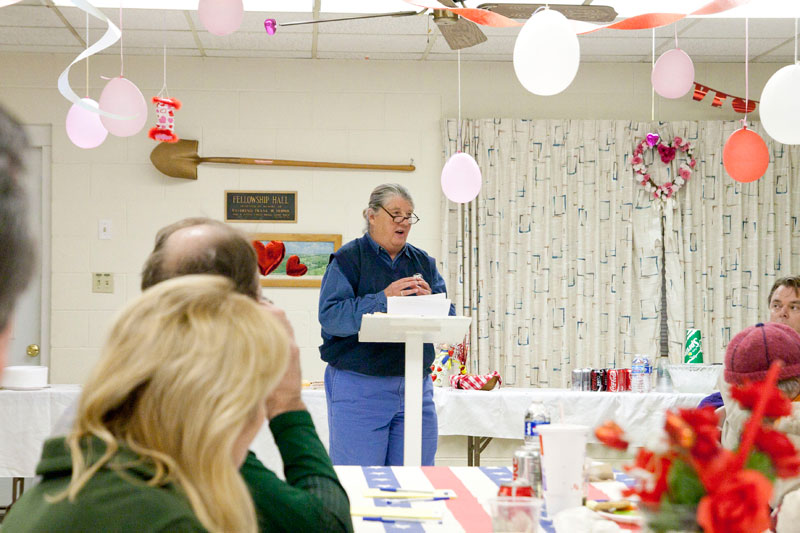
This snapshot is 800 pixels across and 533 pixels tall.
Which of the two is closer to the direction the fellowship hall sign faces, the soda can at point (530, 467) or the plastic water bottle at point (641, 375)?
the soda can

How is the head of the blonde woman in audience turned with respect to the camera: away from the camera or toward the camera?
away from the camera

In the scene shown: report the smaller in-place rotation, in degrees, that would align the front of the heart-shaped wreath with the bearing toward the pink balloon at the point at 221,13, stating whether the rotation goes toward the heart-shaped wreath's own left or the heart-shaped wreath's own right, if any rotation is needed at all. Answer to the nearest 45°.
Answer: approximately 45° to the heart-shaped wreath's own right

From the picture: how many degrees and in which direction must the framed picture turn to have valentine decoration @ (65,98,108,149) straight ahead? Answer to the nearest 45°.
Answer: approximately 45° to its right

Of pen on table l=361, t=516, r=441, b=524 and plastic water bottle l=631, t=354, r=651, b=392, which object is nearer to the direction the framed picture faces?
the pen on table

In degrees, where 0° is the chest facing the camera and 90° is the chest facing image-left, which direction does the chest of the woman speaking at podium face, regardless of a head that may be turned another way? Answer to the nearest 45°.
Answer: approximately 315°

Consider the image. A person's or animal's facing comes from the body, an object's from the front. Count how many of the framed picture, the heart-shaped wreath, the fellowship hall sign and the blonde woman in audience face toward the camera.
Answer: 3

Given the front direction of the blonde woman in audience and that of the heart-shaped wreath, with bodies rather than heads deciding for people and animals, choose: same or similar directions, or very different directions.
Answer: very different directions

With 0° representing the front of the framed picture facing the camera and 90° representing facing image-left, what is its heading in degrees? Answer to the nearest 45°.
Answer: approximately 0°

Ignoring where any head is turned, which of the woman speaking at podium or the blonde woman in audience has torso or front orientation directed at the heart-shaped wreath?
the blonde woman in audience
